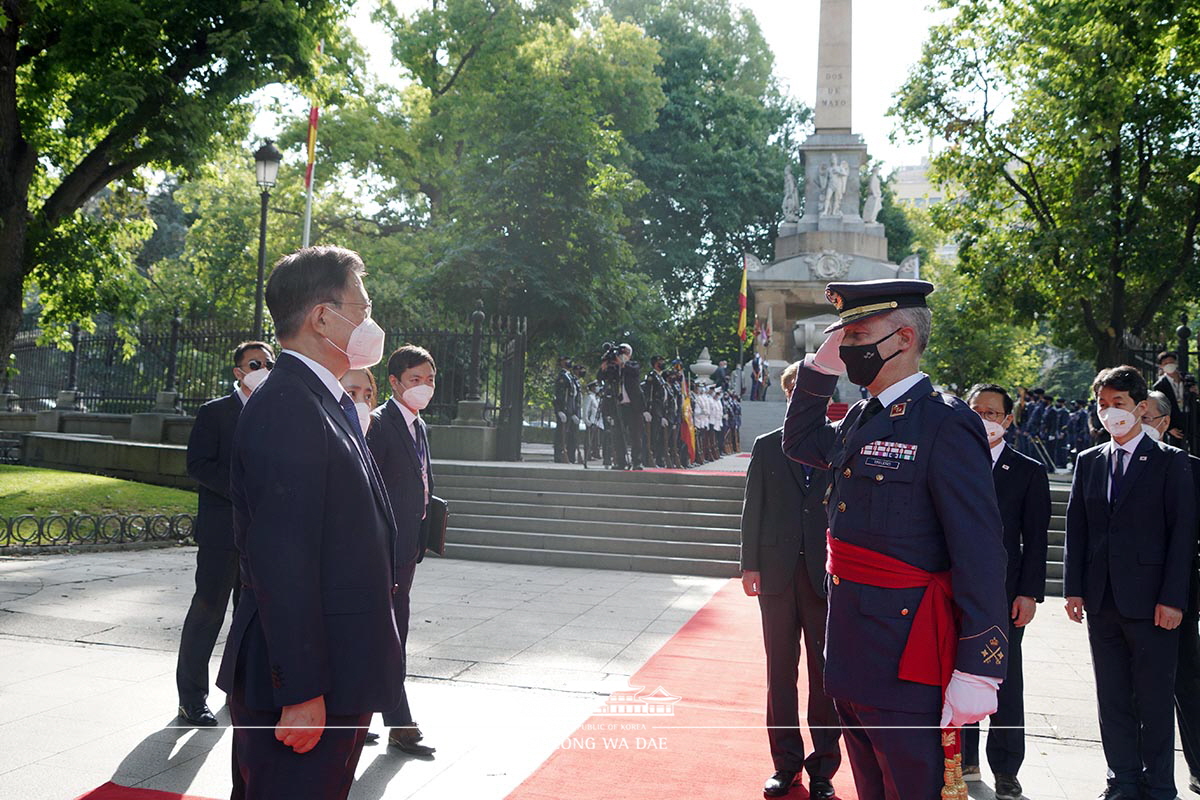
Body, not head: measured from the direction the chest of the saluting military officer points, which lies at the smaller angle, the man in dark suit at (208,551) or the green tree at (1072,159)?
the man in dark suit

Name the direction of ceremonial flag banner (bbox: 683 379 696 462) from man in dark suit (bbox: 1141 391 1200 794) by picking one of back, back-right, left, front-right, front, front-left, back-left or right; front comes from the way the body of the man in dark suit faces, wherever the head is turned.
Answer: right

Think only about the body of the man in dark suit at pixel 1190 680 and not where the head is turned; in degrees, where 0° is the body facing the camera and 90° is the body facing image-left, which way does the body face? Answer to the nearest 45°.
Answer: approximately 45°

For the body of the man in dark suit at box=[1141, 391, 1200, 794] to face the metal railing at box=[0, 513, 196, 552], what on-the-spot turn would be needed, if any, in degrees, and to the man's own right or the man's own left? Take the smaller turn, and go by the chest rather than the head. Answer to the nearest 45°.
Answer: approximately 45° to the man's own right

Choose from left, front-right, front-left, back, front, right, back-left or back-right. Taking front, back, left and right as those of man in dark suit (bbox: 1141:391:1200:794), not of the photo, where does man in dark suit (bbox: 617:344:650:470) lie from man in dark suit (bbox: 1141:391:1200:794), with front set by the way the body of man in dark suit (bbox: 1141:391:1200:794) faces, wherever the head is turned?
right

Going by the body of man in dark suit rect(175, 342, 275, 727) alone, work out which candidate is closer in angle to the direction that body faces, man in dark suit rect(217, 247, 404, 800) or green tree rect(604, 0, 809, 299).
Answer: the man in dark suit

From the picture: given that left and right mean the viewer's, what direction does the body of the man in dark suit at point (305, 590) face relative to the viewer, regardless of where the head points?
facing to the right of the viewer

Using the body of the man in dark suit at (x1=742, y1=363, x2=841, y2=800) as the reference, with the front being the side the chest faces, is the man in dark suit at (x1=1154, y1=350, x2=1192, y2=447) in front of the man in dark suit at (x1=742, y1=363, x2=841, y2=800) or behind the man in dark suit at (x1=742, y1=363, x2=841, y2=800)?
behind

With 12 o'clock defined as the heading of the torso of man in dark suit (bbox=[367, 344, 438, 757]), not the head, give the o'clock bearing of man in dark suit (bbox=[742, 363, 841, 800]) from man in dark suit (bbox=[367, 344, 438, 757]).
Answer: man in dark suit (bbox=[742, 363, 841, 800]) is roughly at 11 o'clock from man in dark suit (bbox=[367, 344, 438, 757]).
